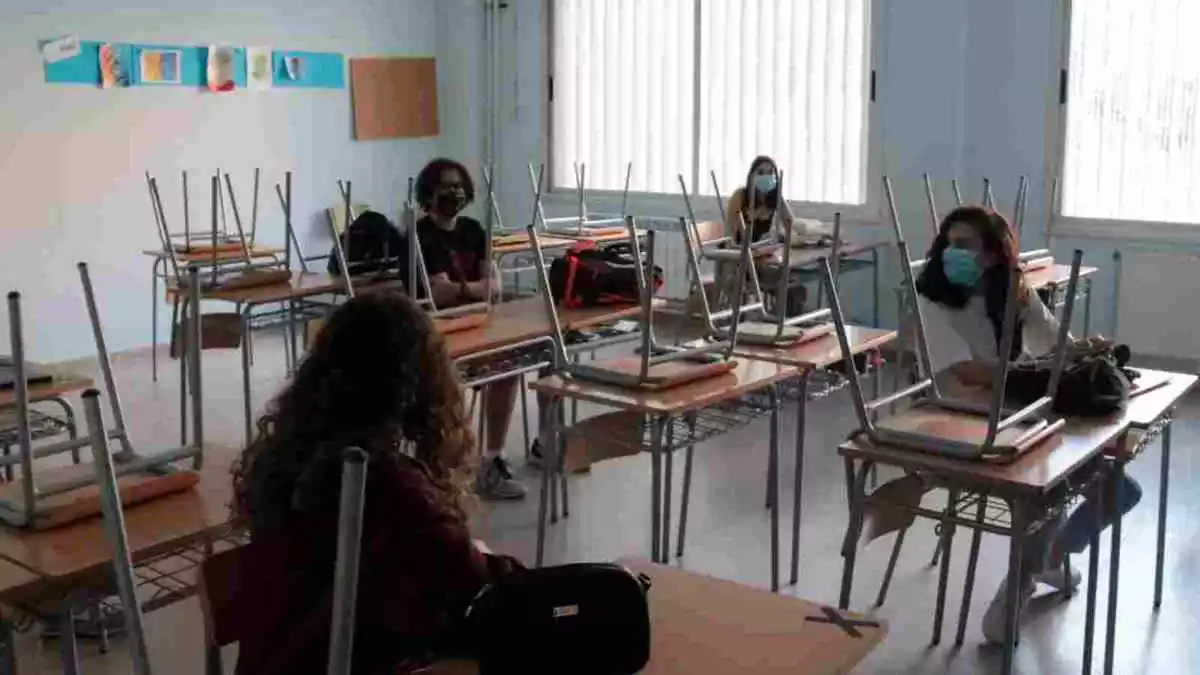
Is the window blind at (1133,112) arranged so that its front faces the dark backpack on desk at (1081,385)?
yes

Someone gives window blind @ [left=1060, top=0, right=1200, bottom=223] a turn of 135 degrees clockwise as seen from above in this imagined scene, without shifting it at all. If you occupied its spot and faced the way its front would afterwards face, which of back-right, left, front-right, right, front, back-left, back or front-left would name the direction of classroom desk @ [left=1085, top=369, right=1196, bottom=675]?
back-left

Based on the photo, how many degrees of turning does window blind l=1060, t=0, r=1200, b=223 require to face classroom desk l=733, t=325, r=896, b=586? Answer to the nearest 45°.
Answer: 0° — it already faces it

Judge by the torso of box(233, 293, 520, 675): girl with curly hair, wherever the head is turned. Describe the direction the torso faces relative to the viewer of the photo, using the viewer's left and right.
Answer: facing away from the viewer

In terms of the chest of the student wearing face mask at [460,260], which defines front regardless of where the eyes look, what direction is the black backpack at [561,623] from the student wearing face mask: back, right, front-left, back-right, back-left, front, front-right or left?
front-right

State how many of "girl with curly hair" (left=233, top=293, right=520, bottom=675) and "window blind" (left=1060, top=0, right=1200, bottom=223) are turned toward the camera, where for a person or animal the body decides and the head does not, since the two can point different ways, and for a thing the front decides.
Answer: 1

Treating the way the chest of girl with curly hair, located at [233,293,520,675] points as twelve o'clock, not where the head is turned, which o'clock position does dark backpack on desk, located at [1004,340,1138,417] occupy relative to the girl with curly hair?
The dark backpack on desk is roughly at 2 o'clock from the girl with curly hair.

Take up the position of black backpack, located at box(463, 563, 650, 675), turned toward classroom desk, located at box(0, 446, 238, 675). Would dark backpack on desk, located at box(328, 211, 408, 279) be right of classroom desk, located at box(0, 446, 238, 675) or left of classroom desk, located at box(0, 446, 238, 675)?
right

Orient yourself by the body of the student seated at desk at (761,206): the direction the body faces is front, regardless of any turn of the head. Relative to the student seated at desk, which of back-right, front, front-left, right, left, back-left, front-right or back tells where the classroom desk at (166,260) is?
right

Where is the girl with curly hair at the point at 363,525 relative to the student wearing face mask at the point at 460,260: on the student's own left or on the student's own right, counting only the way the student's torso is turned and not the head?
on the student's own right

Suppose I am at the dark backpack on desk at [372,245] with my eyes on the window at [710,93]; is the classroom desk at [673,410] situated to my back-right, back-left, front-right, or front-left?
back-right

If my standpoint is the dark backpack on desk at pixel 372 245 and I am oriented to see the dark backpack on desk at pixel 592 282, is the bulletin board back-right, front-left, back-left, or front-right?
back-left

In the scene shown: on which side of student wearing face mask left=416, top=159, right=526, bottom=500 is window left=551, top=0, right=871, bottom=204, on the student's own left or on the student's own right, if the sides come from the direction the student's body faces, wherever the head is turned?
on the student's own left

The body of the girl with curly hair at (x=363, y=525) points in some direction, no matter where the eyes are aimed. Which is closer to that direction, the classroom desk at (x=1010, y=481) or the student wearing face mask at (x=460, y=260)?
the student wearing face mask

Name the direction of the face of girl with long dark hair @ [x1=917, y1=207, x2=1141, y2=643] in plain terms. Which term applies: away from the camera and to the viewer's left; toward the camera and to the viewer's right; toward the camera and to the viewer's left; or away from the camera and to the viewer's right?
toward the camera and to the viewer's left

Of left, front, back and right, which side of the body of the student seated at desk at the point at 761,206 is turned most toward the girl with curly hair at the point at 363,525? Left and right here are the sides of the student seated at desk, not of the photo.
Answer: front
